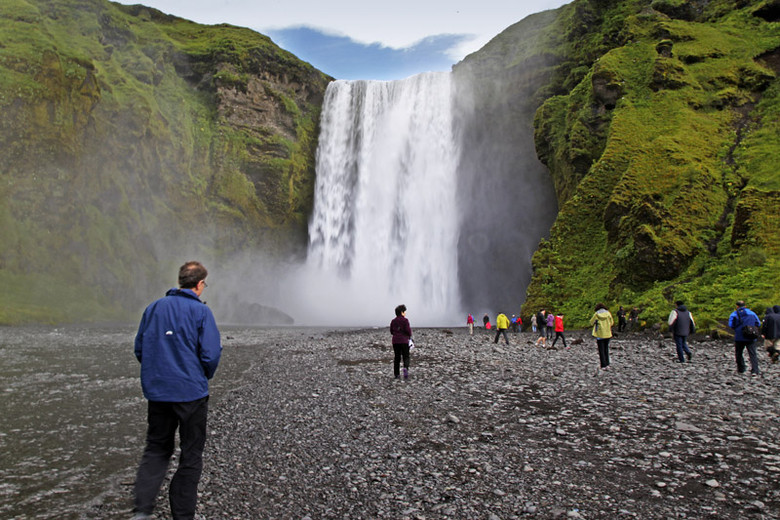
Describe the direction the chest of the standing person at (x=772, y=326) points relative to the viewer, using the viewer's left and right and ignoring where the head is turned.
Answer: facing away from the viewer

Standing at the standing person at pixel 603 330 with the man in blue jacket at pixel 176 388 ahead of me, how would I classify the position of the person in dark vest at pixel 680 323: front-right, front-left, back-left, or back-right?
back-left

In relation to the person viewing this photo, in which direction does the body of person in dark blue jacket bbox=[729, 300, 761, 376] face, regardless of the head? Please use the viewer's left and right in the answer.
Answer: facing away from the viewer

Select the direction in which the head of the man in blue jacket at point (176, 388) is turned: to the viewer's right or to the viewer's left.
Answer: to the viewer's right

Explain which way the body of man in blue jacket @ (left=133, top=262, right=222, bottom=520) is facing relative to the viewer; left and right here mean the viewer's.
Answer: facing away from the viewer and to the right of the viewer

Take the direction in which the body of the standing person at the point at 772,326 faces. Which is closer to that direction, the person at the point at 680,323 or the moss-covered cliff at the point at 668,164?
the moss-covered cliff

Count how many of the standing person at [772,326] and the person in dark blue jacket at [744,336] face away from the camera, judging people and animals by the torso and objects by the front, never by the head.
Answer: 2

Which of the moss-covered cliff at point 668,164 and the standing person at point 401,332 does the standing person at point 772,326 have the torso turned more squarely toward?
the moss-covered cliff
